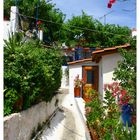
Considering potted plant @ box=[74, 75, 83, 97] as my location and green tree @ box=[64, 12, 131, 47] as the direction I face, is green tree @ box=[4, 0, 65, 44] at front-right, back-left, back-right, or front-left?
front-left

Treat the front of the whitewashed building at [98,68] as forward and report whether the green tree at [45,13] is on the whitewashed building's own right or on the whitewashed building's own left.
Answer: on the whitewashed building's own right

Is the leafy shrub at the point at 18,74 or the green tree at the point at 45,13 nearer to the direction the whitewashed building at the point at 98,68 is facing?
the leafy shrub

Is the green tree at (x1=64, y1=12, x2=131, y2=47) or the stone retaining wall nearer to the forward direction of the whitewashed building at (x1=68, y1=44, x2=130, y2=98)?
the stone retaining wall

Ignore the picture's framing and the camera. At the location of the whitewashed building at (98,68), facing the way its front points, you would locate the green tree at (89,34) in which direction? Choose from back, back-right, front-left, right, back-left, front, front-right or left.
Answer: back-right

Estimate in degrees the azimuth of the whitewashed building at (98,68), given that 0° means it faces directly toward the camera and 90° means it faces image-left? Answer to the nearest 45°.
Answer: approximately 45°

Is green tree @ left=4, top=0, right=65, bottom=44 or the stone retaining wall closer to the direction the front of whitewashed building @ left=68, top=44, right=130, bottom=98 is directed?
the stone retaining wall

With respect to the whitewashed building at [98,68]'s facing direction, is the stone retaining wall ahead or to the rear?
ahead
